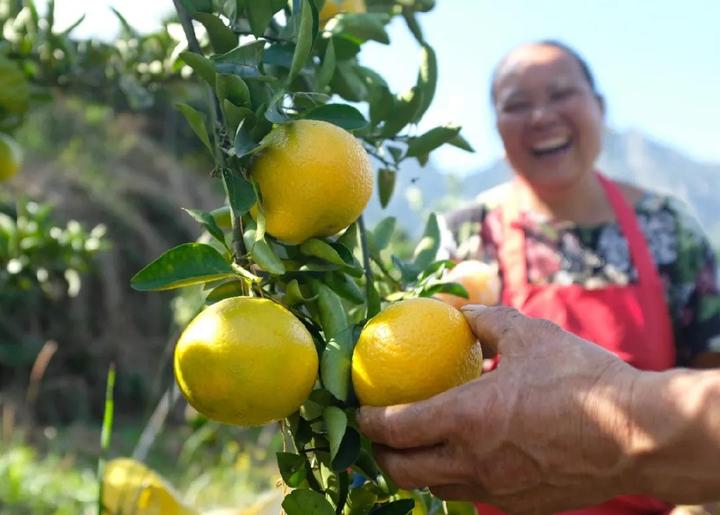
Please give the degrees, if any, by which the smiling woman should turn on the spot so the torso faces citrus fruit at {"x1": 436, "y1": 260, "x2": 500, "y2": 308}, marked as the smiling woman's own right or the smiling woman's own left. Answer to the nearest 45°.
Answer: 0° — they already face it

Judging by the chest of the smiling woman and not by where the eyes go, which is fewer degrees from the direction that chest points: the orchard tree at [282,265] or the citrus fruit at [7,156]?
the orchard tree

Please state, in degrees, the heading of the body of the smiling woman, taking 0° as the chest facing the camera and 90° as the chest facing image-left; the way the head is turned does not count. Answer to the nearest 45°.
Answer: approximately 0°

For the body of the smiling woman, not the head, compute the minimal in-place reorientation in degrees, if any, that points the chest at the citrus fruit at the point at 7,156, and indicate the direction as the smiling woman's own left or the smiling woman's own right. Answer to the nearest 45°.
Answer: approximately 45° to the smiling woman's own right

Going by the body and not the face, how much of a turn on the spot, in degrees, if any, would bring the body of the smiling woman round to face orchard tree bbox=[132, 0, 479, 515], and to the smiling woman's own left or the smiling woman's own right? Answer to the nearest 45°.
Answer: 0° — they already face it

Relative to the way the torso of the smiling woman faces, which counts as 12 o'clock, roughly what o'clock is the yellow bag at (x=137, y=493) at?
The yellow bag is roughly at 1 o'clock from the smiling woman.
